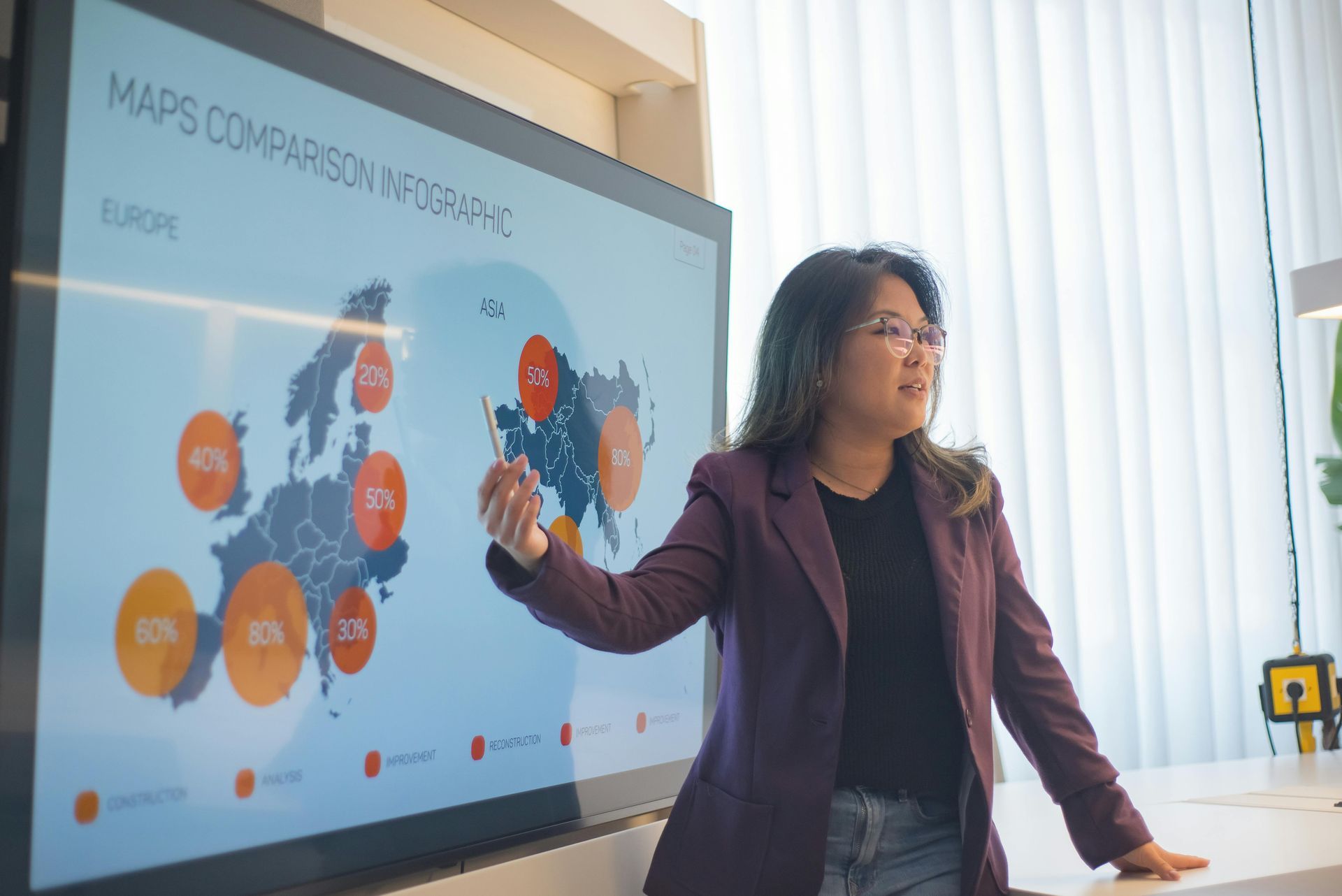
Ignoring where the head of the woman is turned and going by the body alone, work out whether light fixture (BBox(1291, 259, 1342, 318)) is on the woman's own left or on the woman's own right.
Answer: on the woman's own left

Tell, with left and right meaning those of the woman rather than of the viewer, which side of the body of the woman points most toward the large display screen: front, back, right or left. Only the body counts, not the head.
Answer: right

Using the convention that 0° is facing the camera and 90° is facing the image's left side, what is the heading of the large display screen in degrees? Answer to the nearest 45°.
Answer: approximately 315°

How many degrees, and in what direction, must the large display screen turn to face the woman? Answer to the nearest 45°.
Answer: approximately 45° to its left

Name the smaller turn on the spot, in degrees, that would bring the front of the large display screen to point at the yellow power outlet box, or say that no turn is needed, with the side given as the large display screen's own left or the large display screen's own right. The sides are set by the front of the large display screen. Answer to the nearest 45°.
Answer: approximately 45° to the large display screen's own left

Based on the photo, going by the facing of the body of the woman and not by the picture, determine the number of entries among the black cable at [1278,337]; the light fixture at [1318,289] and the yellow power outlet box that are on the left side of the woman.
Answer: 3
